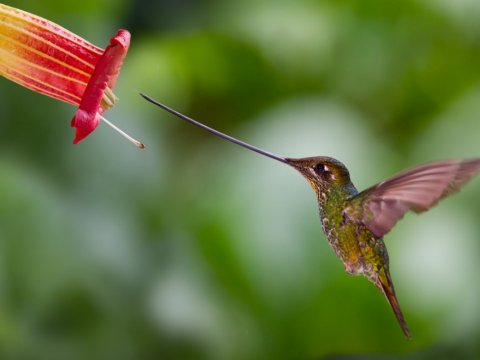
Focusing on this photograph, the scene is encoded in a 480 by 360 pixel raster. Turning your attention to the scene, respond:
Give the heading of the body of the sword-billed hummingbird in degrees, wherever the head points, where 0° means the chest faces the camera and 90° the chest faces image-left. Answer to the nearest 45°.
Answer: approximately 90°

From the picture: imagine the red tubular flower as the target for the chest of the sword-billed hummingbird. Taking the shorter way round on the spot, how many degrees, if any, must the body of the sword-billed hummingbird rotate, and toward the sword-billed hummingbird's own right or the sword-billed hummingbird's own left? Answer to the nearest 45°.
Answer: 0° — it already faces it
